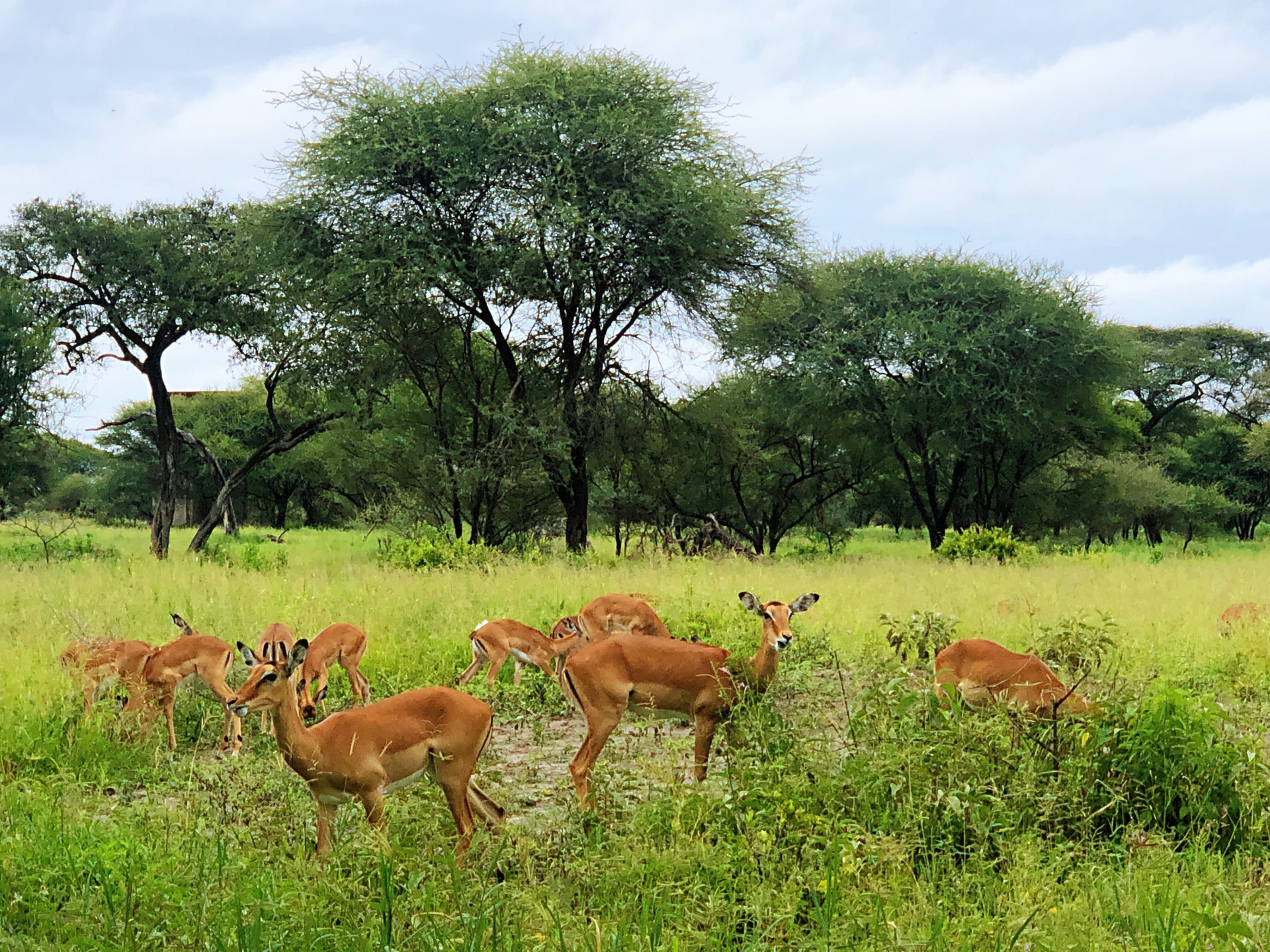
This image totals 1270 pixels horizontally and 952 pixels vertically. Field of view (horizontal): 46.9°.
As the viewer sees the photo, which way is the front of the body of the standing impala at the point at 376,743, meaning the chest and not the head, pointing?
to the viewer's left

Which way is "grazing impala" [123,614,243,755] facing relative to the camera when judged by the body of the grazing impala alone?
to the viewer's left

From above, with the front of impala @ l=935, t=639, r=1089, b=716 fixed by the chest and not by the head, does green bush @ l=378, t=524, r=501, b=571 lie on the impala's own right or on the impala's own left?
on the impala's own left

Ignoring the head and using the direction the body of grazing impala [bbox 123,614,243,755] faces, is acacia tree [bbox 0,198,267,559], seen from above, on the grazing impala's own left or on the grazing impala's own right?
on the grazing impala's own right

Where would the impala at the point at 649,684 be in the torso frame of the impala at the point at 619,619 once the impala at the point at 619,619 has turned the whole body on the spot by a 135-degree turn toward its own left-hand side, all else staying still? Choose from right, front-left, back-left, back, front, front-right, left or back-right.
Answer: front-right

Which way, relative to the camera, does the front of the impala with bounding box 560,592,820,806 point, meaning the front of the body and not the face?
to the viewer's right

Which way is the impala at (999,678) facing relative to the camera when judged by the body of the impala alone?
to the viewer's right

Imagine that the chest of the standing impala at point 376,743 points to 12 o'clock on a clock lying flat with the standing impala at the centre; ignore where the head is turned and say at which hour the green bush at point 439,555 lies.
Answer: The green bush is roughly at 3 o'clock from the standing impala.

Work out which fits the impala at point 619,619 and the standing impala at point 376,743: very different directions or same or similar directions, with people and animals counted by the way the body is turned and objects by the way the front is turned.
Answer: same or similar directions

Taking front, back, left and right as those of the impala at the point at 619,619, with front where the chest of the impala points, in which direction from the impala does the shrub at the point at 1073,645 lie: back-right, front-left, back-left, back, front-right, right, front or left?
back

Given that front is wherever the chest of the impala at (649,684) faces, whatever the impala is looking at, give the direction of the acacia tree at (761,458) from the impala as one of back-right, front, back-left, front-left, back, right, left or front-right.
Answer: left

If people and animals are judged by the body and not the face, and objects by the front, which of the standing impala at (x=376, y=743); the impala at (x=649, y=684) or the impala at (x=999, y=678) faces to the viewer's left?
the standing impala

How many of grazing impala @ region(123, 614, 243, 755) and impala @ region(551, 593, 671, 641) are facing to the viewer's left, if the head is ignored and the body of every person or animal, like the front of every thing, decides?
2

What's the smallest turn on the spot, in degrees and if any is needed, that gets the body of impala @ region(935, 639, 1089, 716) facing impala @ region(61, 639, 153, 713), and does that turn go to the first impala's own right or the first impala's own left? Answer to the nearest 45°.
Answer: approximately 180°
